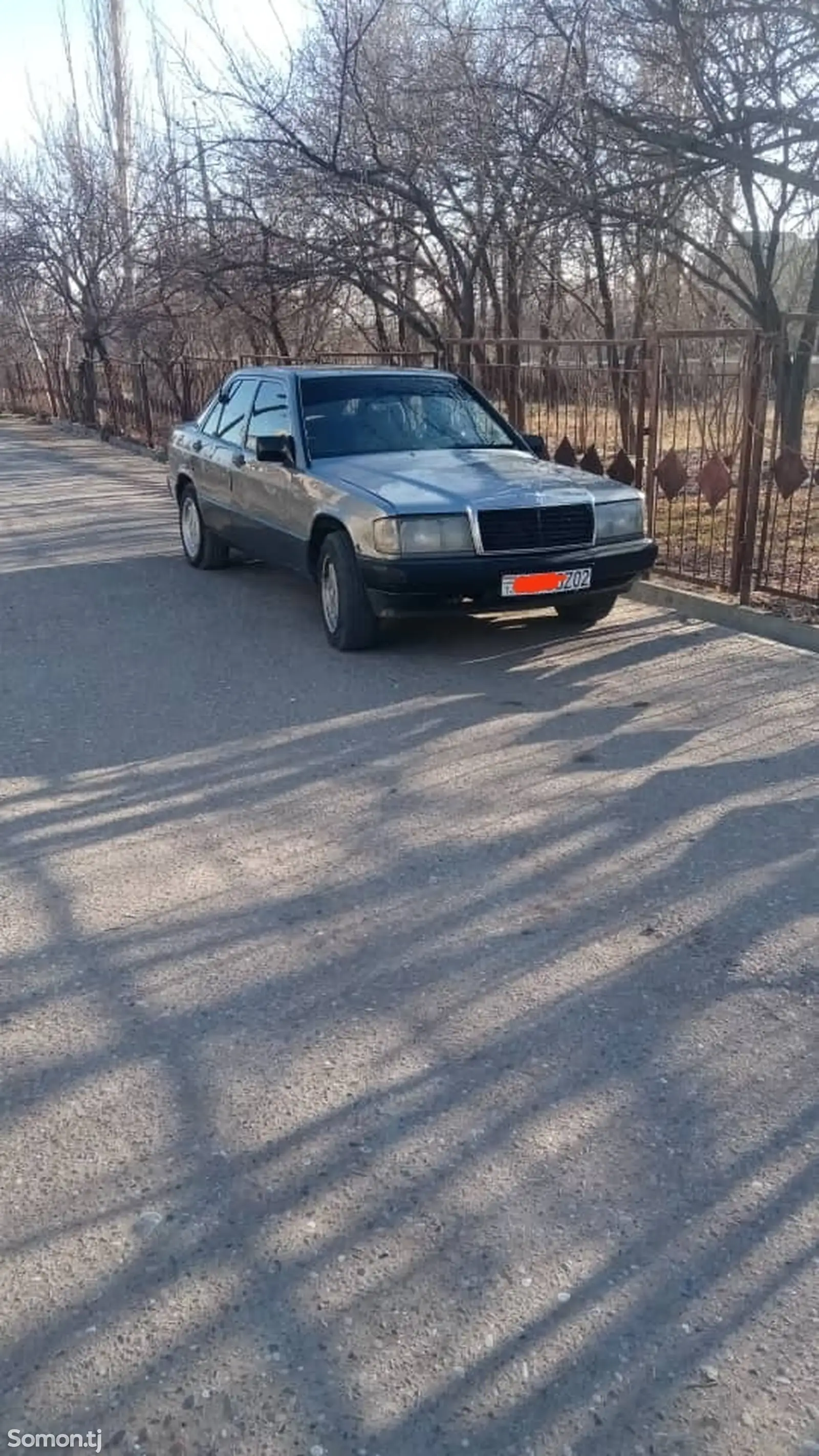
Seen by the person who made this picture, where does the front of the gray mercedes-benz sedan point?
facing the viewer and to the right of the viewer
